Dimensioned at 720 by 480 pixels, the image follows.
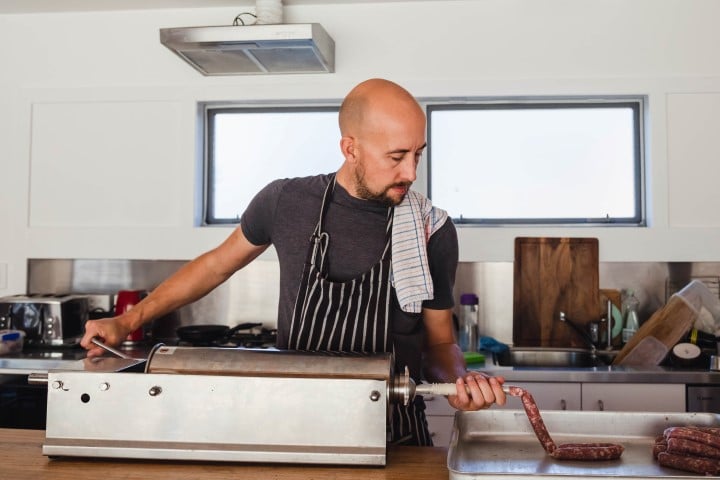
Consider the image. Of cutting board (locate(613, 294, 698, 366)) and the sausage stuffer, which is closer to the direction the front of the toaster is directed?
the sausage stuffer

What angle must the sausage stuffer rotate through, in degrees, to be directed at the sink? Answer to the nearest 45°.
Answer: approximately 45° to its left

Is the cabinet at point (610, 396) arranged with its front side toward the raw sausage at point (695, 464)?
yes

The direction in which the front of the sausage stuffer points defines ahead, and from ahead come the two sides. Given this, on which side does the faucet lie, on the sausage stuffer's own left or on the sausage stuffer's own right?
on the sausage stuffer's own left

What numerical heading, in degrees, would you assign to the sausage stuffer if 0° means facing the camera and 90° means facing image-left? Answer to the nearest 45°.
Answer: approximately 270°

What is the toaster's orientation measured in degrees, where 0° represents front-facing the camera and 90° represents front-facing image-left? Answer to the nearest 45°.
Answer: approximately 0°

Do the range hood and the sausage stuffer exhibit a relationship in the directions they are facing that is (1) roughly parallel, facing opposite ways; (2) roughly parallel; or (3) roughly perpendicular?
roughly perpendicular

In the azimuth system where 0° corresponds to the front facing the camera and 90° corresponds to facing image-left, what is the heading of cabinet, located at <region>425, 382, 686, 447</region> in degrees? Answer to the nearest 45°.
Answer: approximately 0°

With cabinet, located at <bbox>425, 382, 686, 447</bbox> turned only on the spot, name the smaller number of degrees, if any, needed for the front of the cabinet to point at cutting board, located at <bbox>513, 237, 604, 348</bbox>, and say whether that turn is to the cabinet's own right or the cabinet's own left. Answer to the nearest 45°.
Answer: approximately 135° to the cabinet's own right

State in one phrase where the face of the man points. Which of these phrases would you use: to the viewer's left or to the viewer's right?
to the viewer's right
